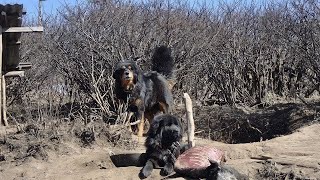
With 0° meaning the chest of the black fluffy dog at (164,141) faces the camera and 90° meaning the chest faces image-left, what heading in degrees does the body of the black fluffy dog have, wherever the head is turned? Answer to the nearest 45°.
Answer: approximately 0°

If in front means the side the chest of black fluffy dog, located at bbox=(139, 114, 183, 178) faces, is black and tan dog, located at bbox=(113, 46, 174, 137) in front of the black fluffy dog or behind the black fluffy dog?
behind

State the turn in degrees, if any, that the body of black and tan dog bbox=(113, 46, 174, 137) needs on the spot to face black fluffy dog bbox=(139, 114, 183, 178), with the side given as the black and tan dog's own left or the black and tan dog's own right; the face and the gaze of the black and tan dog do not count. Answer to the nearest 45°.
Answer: approximately 45° to the black and tan dog's own left

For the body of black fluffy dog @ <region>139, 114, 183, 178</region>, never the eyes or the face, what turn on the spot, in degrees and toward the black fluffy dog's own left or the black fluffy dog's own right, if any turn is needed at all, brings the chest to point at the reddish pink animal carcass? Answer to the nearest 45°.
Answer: approximately 45° to the black fluffy dog's own left

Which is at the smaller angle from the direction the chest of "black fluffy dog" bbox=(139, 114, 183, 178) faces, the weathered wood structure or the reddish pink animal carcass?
the reddish pink animal carcass

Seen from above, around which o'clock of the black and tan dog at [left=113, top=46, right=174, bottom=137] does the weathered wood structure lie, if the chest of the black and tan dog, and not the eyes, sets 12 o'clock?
The weathered wood structure is roughly at 2 o'clock from the black and tan dog.

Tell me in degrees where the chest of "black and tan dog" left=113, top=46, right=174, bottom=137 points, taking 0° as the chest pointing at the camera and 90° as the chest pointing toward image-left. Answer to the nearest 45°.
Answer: approximately 45°

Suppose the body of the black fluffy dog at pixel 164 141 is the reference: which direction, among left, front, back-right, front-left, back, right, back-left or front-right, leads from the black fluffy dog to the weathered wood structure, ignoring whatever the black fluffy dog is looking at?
back-right

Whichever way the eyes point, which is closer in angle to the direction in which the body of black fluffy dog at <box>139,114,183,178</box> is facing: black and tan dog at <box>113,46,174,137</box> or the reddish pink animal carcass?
the reddish pink animal carcass

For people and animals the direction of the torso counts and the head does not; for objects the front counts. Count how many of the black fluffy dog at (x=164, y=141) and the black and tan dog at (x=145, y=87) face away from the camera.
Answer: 0
